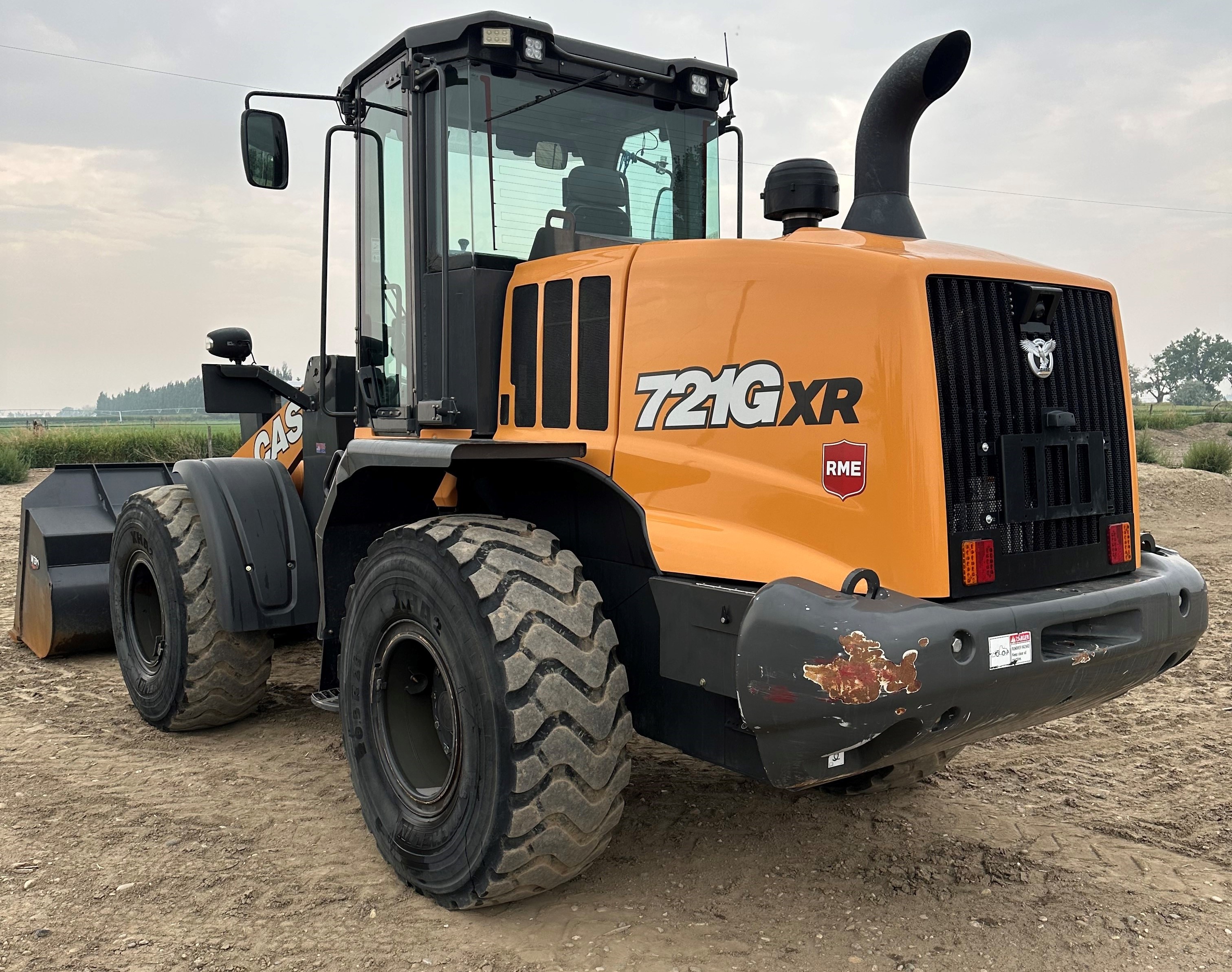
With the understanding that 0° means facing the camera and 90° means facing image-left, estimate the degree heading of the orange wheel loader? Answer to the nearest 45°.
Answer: approximately 135°

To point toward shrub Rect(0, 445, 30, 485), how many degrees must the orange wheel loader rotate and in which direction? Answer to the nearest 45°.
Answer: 0° — it already faces it

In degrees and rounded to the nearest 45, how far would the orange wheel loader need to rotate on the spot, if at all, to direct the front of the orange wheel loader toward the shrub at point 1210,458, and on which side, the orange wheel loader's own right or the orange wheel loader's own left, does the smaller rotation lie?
approximately 90° to the orange wheel loader's own right

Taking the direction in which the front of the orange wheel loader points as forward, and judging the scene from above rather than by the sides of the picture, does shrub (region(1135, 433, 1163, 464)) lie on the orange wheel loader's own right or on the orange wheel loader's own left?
on the orange wheel loader's own right
